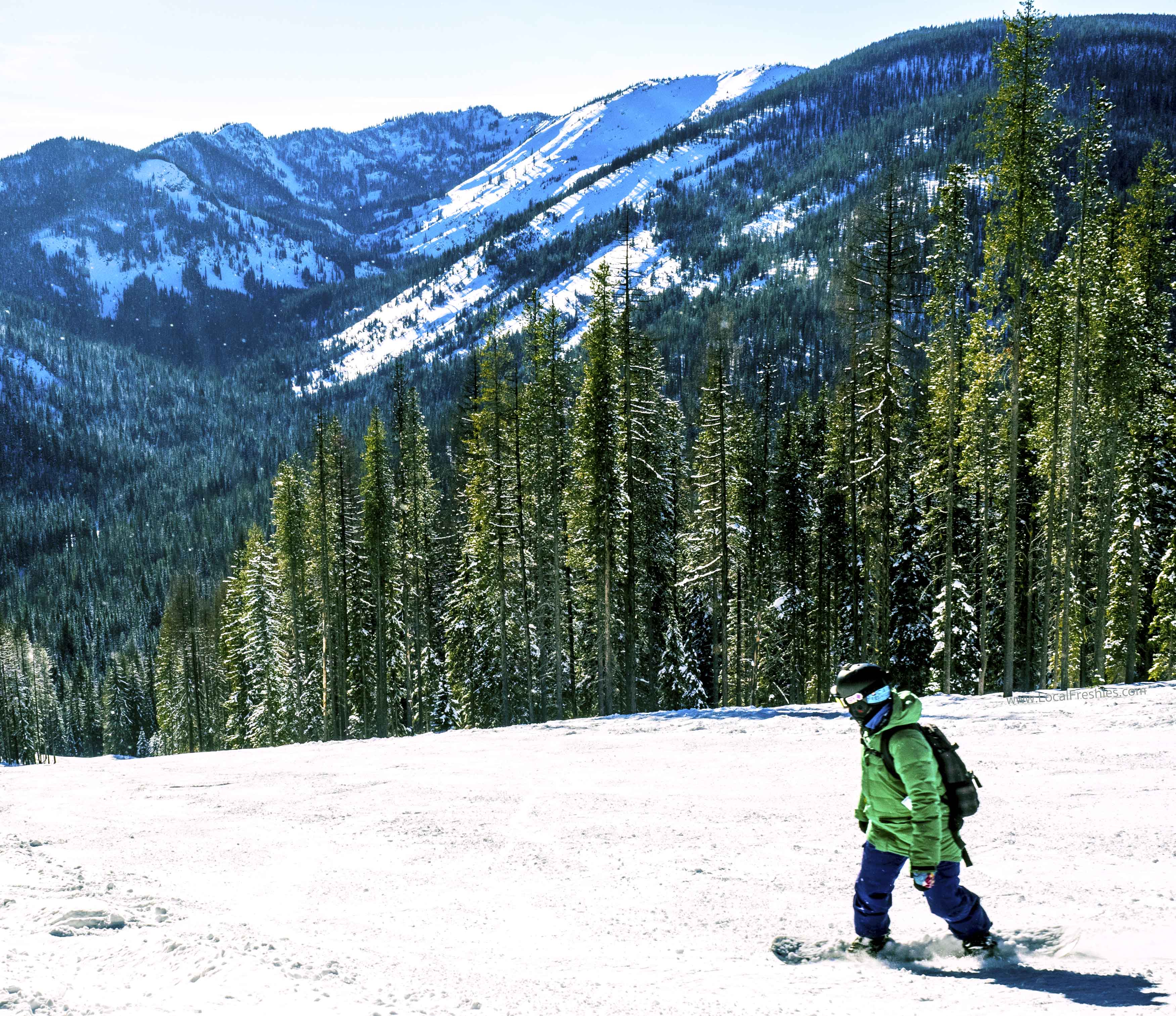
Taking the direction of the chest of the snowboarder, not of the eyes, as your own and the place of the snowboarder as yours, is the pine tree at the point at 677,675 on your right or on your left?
on your right

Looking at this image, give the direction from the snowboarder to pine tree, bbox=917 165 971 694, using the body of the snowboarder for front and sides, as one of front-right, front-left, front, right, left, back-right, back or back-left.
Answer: back-right

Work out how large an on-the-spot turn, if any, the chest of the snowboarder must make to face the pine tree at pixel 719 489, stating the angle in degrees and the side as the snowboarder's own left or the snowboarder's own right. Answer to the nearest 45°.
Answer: approximately 135° to the snowboarder's own right

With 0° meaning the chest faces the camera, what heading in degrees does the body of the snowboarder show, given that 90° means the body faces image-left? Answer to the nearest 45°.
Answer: approximately 45°

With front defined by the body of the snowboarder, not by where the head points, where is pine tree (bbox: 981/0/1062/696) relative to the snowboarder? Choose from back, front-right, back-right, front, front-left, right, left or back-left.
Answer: back-right

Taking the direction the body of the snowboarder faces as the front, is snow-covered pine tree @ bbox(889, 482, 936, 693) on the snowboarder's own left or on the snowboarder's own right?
on the snowboarder's own right
